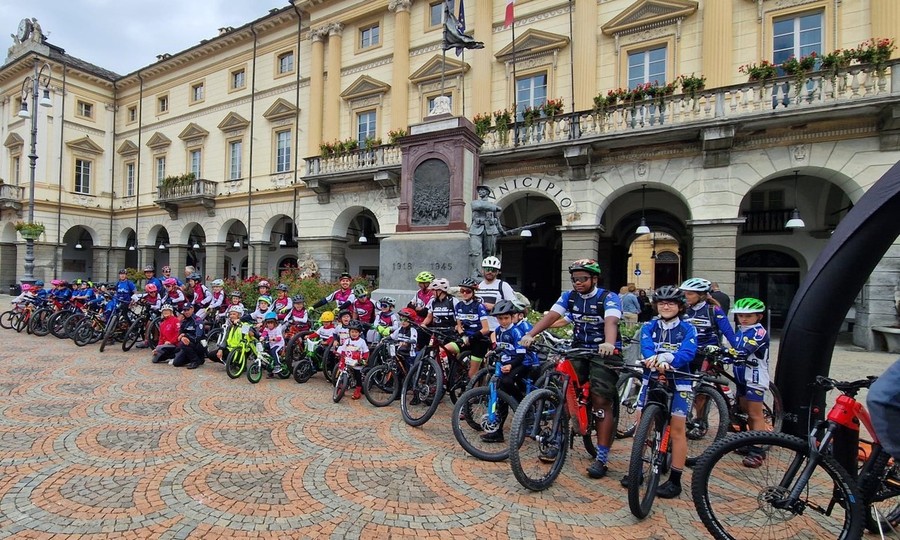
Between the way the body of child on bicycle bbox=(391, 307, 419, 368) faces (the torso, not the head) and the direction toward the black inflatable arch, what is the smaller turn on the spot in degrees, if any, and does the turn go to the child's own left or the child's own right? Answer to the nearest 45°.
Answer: approximately 90° to the child's own left

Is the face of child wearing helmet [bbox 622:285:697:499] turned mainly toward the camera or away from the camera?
toward the camera

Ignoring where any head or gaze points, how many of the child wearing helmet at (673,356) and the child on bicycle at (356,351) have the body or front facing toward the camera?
2

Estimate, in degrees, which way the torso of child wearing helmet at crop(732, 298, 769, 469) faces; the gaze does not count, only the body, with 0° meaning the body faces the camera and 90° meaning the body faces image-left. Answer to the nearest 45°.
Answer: approximately 45°

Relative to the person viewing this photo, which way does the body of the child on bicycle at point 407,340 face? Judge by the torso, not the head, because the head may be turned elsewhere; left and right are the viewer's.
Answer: facing the viewer and to the left of the viewer

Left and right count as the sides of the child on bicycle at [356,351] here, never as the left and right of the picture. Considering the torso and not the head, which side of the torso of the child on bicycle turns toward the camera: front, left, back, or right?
front

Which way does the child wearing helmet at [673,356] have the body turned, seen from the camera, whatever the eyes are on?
toward the camera

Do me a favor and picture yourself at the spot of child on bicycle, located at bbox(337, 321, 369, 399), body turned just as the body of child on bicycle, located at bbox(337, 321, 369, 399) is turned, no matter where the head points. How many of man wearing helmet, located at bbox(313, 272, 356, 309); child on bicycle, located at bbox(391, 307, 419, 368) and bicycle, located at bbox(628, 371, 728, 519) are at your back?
1

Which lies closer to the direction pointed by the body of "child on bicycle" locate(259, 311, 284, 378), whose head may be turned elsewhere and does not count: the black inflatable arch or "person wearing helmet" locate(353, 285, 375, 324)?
the black inflatable arch

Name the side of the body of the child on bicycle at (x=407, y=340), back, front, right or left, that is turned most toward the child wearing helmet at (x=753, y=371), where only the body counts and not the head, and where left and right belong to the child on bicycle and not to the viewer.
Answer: left

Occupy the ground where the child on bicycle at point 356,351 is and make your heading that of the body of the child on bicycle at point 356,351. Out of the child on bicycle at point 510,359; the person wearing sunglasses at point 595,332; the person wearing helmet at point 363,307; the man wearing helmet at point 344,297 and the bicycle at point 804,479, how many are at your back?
2

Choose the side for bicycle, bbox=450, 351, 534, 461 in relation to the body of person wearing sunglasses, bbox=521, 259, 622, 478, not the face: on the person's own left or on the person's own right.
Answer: on the person's own right
